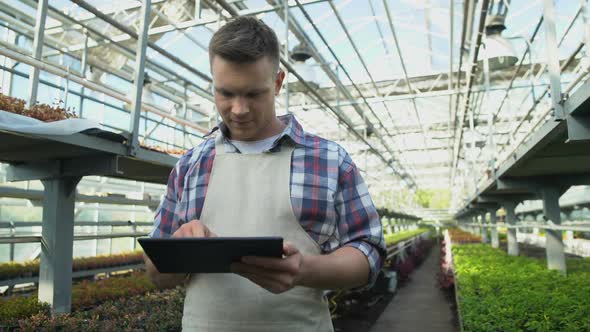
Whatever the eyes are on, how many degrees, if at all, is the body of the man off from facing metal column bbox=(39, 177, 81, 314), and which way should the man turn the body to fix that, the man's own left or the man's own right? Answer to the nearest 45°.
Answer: approximately 135° to the man's own right

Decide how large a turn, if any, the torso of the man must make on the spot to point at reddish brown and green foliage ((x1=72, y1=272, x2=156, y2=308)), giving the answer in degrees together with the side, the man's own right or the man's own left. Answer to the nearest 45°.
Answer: approximately 135° to the man's own right

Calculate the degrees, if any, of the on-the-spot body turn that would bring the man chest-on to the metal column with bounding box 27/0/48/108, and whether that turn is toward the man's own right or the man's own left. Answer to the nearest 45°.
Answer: approximately 135° to the man's own right

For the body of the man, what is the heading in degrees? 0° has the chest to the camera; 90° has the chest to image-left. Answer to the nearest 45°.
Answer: approximately 0°

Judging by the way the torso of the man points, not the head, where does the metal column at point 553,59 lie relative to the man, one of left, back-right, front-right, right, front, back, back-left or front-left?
back-left

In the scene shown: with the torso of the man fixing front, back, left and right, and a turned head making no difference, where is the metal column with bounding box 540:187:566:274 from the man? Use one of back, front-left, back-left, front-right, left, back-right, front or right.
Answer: back-left

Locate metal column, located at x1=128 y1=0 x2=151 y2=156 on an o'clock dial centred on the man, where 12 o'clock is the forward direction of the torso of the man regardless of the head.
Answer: The metal column is roughly at 5 o'clock from the man.
